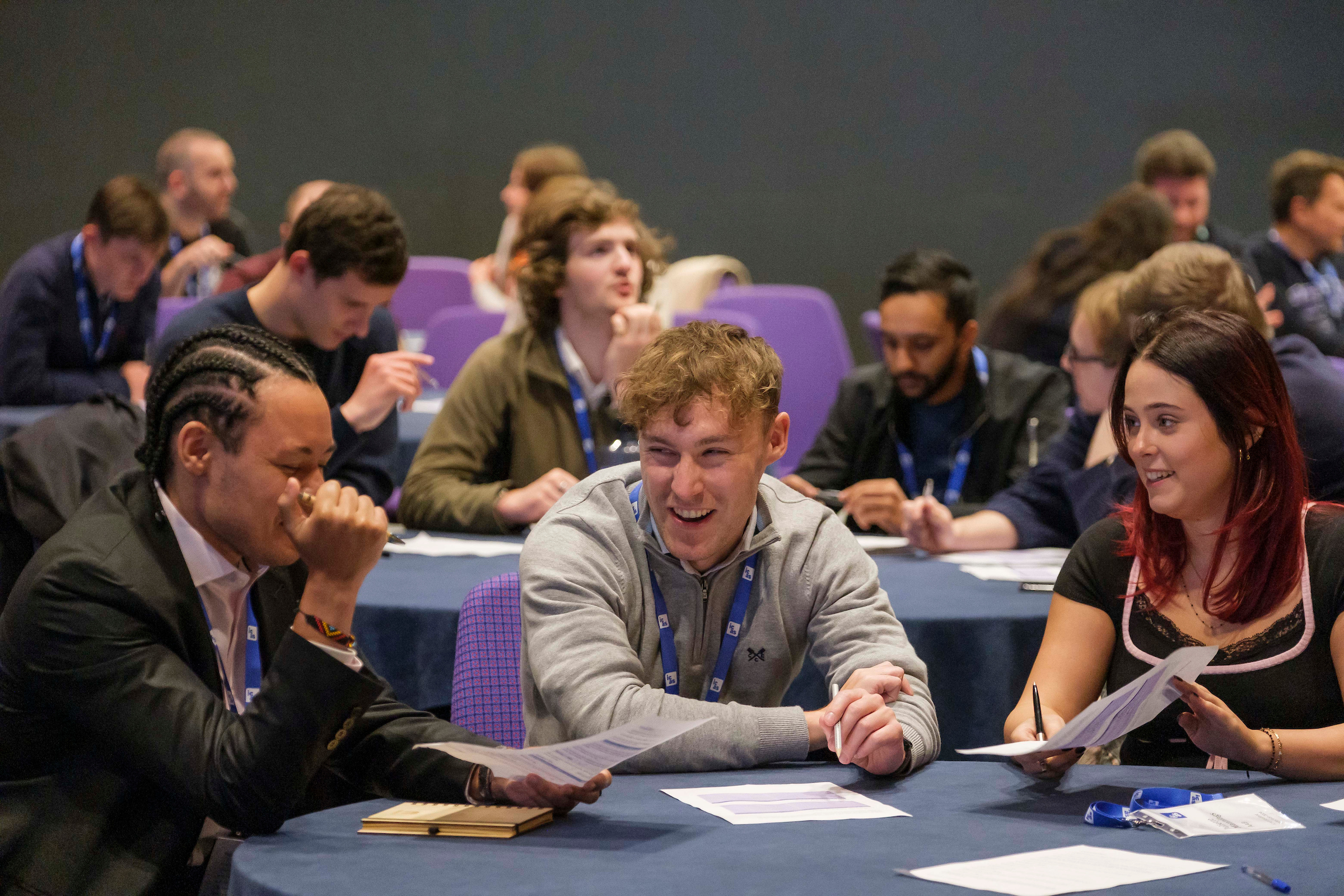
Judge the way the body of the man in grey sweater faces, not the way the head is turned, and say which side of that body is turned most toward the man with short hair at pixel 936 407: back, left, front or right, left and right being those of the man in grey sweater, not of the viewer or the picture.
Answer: back

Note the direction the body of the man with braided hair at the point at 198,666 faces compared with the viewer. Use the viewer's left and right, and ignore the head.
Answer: facing the viewer and to the right of the viewer

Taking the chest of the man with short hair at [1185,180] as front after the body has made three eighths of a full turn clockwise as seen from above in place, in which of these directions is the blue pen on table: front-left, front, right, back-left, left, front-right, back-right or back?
back-left

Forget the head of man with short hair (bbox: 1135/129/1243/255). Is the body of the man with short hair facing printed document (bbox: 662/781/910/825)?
yes

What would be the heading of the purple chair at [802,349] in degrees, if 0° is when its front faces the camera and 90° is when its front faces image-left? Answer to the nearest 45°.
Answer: approximately 45°

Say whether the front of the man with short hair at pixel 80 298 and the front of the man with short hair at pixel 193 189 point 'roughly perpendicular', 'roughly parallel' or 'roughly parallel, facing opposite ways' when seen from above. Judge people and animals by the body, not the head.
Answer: roughly parallel

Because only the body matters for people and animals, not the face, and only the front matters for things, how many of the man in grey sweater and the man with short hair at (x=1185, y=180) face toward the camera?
2

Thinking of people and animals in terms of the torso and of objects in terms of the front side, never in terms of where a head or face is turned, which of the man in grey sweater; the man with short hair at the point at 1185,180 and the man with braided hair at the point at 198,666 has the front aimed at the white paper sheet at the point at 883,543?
the man with short hair at the point at 1185,180

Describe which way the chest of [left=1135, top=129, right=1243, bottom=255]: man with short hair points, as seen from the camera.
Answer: toward the camera

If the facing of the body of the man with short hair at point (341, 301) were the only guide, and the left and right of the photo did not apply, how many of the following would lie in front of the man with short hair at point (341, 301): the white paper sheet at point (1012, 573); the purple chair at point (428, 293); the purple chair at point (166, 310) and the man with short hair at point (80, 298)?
1

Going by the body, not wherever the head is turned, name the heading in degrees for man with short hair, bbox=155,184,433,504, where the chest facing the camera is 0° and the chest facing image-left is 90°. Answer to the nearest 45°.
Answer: approximately 315°

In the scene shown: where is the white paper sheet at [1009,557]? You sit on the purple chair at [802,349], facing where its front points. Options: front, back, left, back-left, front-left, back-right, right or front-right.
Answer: front-left
